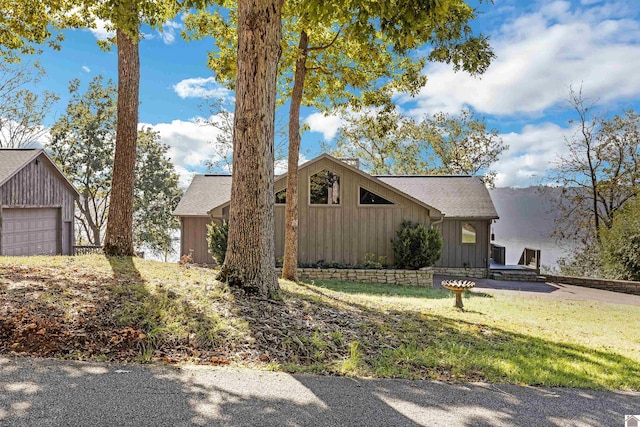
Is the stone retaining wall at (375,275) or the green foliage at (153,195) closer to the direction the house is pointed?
the stone retaining wall

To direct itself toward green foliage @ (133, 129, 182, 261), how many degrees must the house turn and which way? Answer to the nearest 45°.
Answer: approximately 135° to its right

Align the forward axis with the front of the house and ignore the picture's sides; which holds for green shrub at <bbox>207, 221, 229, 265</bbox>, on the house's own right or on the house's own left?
on the house's own right

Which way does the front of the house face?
toward the camera

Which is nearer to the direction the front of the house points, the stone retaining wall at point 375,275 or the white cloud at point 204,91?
the stone retaining wall

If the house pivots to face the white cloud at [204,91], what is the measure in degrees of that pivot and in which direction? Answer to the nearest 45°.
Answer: approximately 135° to its right

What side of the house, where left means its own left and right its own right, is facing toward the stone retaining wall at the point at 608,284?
left

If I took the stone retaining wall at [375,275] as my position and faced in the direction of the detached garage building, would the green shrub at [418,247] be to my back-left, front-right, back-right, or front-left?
back-right

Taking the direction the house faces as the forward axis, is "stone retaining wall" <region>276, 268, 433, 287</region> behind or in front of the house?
in front

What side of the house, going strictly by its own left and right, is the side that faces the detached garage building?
right

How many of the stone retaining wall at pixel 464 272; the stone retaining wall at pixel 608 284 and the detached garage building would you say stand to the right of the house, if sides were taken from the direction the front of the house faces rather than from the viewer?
1
